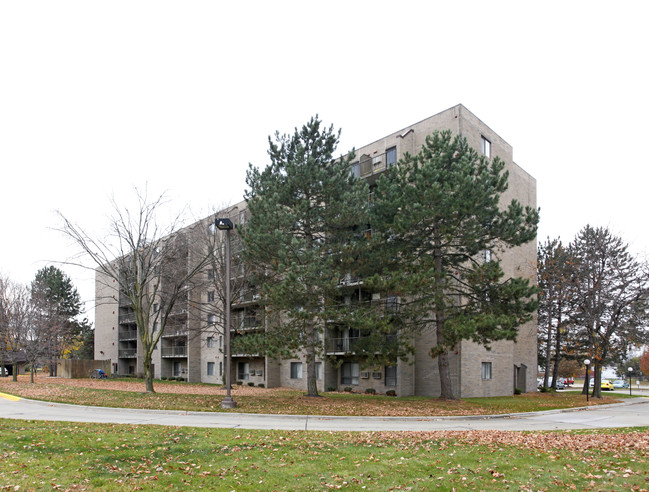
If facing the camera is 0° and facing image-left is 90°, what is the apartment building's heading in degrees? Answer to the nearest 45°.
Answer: approximately 45°

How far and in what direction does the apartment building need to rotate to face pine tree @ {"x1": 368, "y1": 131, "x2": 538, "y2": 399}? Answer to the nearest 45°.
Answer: approximately 45° to its left

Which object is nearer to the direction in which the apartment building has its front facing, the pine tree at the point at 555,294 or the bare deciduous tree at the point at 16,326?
the bare deciduous tree

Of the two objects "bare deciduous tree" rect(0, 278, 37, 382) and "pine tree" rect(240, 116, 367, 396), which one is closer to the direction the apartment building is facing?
the pine tree

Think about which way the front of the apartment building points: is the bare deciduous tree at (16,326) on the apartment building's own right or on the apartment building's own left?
on the apartment building's own right
